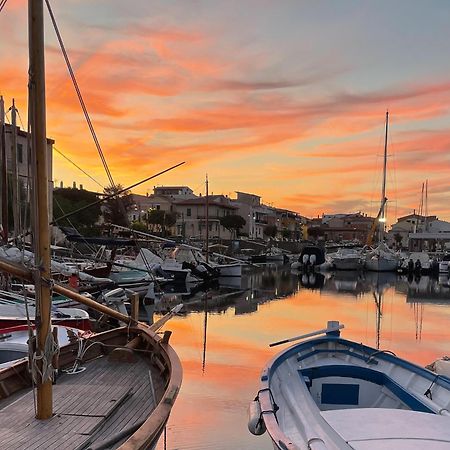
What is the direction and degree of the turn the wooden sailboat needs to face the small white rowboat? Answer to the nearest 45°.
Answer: approximately 45° to its right

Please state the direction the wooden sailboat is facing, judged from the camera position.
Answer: facing away from the viewer and to the right of the viewer
